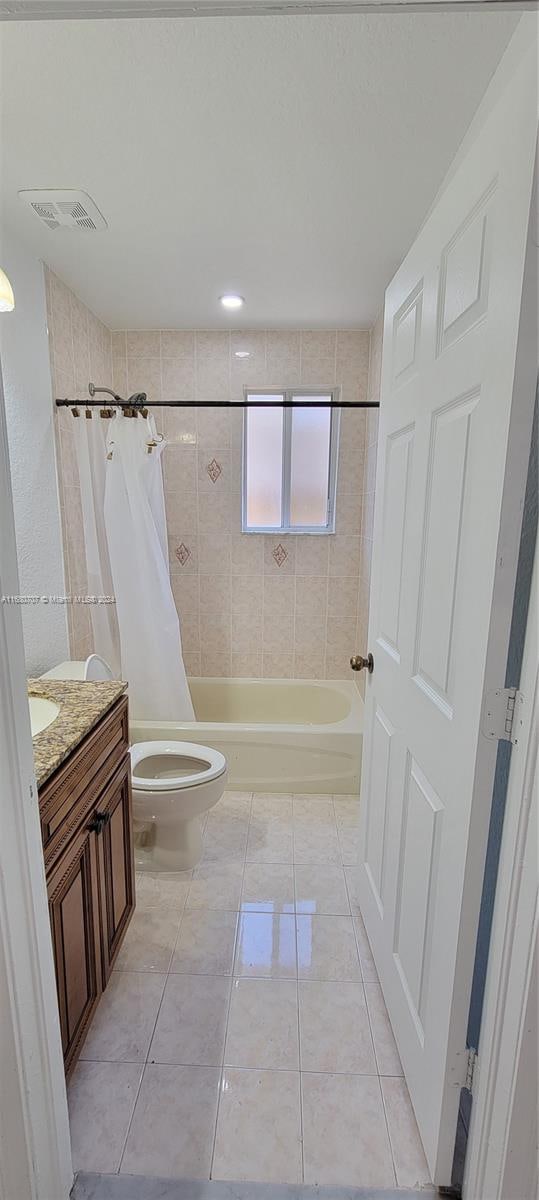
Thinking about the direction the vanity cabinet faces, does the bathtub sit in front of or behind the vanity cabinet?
in front

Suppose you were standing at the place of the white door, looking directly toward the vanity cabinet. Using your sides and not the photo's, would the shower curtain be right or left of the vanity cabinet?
right

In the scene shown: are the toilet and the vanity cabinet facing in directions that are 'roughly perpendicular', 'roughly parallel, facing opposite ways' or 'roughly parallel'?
roughly parallel

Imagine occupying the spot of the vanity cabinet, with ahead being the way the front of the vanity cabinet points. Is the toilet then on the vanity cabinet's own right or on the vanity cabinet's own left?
on the vanity cabinet's own left

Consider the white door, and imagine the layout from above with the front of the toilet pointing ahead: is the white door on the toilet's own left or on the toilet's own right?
on the toilet's own right

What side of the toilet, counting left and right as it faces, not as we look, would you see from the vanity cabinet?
right

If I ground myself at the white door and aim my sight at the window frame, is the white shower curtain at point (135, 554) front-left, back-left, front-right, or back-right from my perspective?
front-left

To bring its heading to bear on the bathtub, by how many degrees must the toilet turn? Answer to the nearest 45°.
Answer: approximately 45° to its left

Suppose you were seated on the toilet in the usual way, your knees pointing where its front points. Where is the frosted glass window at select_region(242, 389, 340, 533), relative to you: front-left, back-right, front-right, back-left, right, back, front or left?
front-left

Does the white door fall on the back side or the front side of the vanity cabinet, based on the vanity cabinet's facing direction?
on the front side

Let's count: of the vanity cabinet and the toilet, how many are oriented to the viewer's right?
2

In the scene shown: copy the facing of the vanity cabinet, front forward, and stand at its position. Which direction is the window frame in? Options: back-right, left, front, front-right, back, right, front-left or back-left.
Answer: front-left

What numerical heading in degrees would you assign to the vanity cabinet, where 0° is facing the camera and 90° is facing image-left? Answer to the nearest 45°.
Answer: approximately 270°

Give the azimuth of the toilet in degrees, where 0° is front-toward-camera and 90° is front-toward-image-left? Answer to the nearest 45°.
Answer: approximately 270°
